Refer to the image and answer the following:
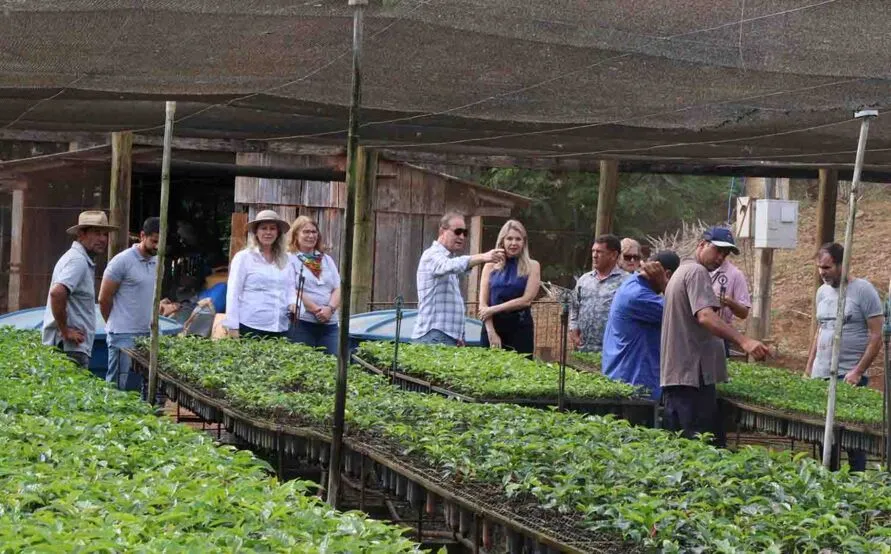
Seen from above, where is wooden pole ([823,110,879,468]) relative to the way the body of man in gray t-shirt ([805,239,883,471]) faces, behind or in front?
in front

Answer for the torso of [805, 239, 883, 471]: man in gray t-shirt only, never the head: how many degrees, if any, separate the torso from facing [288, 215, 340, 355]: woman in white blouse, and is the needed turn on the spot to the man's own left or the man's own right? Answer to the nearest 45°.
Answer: approximately 45° to the man's own right

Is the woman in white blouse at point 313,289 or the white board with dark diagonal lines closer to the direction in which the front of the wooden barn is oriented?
the woman in white blouse

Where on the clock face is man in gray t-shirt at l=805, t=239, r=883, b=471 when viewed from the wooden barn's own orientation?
The man in gray t-shirt is roughly at 11 o'clock from the wooden barn.

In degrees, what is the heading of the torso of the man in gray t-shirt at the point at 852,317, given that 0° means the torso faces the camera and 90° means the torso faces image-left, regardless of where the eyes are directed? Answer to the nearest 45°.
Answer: approximately 45°

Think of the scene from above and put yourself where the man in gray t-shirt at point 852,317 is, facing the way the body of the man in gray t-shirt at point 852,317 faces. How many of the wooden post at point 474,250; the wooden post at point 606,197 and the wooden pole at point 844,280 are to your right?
2

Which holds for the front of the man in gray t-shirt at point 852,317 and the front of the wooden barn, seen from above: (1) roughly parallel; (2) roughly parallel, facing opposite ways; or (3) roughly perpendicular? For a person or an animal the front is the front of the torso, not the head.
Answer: roughly perpendicular

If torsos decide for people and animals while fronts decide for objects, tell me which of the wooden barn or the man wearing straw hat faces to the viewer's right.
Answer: the man wearing straw hat

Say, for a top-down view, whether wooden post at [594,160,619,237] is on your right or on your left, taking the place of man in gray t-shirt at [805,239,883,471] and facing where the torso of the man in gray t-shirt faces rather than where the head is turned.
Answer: on your right

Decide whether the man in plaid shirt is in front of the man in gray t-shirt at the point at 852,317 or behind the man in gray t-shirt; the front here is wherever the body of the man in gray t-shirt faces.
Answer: in front

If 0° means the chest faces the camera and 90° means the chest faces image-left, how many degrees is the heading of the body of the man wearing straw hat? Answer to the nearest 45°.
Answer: approximately 270°

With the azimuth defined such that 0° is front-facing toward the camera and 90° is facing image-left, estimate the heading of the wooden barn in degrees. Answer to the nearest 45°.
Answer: approximately 0°
